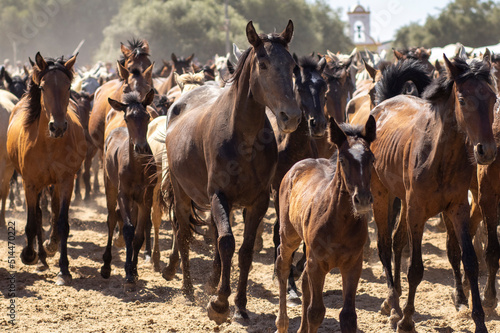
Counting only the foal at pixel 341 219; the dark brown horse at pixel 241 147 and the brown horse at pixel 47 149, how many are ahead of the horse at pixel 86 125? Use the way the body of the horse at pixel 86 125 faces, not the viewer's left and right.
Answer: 3

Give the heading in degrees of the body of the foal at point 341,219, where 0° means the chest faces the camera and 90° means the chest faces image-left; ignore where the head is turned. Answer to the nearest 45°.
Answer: approximately 315°

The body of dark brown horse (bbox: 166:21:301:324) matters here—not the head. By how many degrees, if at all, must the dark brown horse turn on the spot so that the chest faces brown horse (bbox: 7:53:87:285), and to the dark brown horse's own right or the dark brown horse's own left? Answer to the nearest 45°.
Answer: approximately 180°

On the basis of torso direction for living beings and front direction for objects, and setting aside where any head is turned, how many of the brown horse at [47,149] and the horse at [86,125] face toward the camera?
2

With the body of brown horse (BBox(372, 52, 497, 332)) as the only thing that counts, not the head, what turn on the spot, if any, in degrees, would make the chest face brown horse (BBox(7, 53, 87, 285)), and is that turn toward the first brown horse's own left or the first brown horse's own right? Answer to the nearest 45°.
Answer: approximately 135° to the first brown horse's own right

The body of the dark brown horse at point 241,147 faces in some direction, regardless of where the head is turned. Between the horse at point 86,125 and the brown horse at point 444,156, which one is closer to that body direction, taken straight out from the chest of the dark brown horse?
the brown horse

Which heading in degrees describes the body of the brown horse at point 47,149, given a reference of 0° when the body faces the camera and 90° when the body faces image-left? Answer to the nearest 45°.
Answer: approximately 0°
